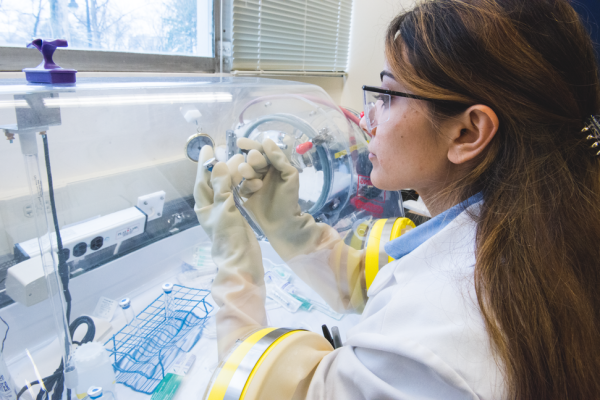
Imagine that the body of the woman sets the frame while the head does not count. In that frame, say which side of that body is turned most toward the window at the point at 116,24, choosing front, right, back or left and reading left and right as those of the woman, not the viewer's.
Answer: front

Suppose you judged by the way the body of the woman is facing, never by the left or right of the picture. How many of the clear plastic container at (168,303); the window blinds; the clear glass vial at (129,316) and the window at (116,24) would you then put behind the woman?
0

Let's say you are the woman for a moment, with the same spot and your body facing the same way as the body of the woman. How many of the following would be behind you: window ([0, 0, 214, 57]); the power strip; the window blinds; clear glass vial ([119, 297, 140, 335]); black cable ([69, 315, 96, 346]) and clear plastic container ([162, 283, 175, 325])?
0

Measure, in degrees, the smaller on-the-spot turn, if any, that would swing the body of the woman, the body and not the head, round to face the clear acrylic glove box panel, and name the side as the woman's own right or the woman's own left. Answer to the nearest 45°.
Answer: approximately 45° to the woman's own left

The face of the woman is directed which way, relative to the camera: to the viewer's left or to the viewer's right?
to the viewer's left

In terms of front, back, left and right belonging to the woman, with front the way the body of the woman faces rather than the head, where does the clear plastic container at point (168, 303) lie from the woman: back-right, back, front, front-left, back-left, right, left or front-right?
front-left

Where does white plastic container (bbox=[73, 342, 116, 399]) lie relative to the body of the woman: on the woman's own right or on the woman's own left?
on the woman's own left

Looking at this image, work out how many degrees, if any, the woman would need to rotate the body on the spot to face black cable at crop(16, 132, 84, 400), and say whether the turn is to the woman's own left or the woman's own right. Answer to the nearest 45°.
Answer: approximately 45° to the woman's own left

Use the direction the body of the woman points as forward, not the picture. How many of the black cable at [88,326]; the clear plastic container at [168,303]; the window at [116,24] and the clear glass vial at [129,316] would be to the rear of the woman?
0

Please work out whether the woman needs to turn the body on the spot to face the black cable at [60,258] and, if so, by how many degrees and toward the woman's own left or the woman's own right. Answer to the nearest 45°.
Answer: approximately 45° to the woman's own left

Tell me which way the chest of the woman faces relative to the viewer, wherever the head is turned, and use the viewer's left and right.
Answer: facing away from the viewer and to the left of the viewer
